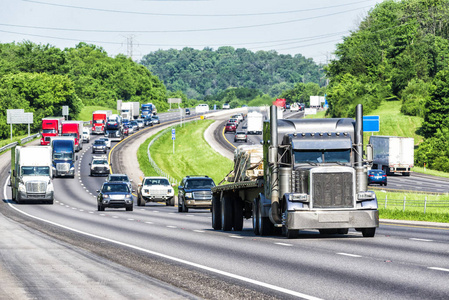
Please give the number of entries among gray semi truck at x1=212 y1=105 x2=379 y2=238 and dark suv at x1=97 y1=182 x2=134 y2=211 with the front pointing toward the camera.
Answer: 2

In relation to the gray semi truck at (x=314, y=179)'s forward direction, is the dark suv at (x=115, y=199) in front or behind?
behind

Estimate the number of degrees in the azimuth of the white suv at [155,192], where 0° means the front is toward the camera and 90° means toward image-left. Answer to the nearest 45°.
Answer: approximately 0°

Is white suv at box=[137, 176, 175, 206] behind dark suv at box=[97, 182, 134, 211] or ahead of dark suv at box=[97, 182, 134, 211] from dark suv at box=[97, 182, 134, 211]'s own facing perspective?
behind

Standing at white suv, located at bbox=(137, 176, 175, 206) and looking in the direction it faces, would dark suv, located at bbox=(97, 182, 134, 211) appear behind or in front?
in front

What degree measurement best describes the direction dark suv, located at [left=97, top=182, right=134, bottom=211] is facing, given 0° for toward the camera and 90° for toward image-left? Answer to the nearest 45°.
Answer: approximately 0°
